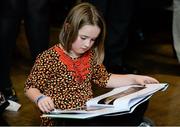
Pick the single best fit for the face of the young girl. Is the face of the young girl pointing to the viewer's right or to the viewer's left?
to the viewer's right

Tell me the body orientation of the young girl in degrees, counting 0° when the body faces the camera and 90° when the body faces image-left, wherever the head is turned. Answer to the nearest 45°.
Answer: approximately 315°
